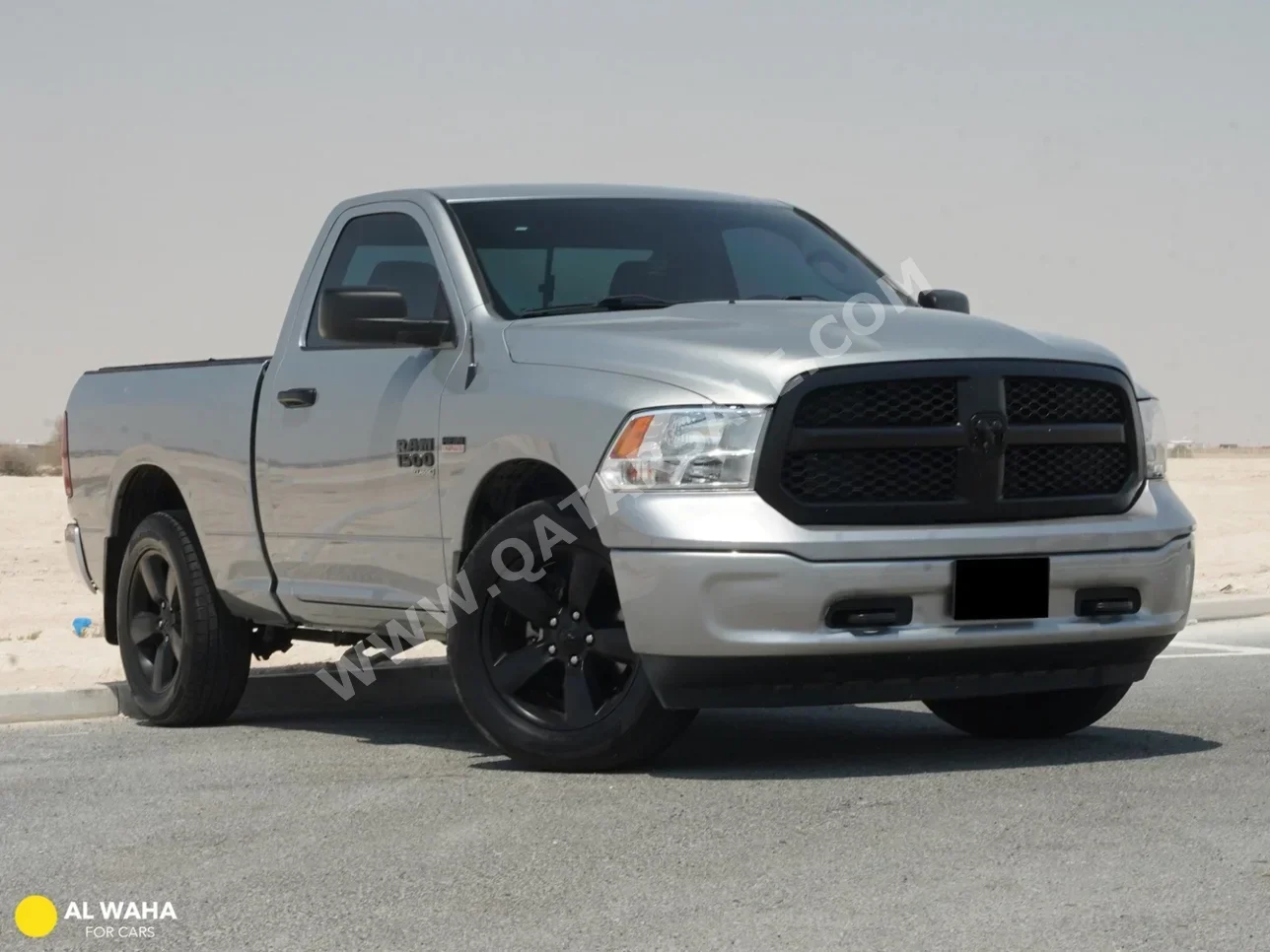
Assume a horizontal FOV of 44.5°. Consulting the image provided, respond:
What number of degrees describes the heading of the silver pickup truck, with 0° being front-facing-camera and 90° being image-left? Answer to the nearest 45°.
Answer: approximately 315°
